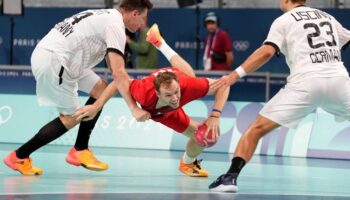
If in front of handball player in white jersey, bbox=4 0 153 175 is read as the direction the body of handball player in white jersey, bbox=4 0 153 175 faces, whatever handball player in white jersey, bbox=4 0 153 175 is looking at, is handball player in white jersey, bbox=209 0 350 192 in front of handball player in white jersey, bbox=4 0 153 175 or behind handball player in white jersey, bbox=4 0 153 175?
in front

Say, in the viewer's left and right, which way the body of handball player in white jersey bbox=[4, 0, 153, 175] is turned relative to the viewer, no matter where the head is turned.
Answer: facing to the right of the viewer

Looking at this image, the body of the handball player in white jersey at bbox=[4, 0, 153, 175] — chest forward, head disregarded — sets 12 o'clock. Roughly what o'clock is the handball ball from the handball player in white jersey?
The handball ball is roughly at 1 o'clock from the handball player in white jersey.
